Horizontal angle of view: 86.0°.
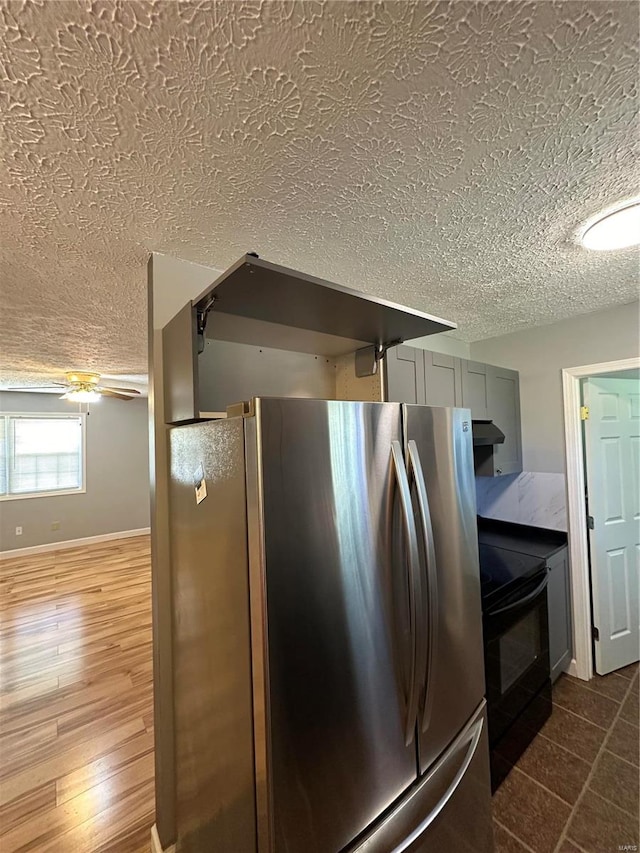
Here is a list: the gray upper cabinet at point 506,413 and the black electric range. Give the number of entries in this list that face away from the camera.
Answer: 0

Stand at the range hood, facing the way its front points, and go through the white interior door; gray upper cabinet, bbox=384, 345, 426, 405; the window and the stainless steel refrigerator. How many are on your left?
1

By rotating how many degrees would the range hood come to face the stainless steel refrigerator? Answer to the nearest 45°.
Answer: approximately 45° to its right

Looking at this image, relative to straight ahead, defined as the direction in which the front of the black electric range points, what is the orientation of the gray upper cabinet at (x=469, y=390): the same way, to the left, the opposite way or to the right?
the same way

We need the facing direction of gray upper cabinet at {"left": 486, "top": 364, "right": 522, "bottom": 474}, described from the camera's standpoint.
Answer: facing the viewer and to the right of the viewer

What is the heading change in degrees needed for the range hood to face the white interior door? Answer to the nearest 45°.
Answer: approximately 90° to its left

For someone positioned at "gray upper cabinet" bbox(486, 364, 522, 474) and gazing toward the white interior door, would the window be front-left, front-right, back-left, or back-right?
back-left

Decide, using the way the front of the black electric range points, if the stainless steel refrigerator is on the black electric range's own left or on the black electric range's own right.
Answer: on the black electric range's own right

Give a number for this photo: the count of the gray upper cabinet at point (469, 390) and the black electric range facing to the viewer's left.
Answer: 0

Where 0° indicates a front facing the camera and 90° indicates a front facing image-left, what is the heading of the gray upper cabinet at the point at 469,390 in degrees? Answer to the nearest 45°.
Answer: approximately 315°
